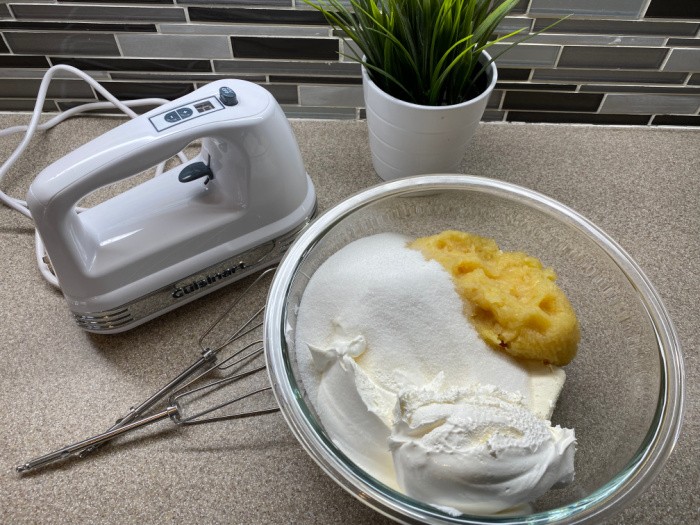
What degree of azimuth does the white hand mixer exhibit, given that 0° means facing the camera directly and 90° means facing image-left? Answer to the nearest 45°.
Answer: approximately 270°
